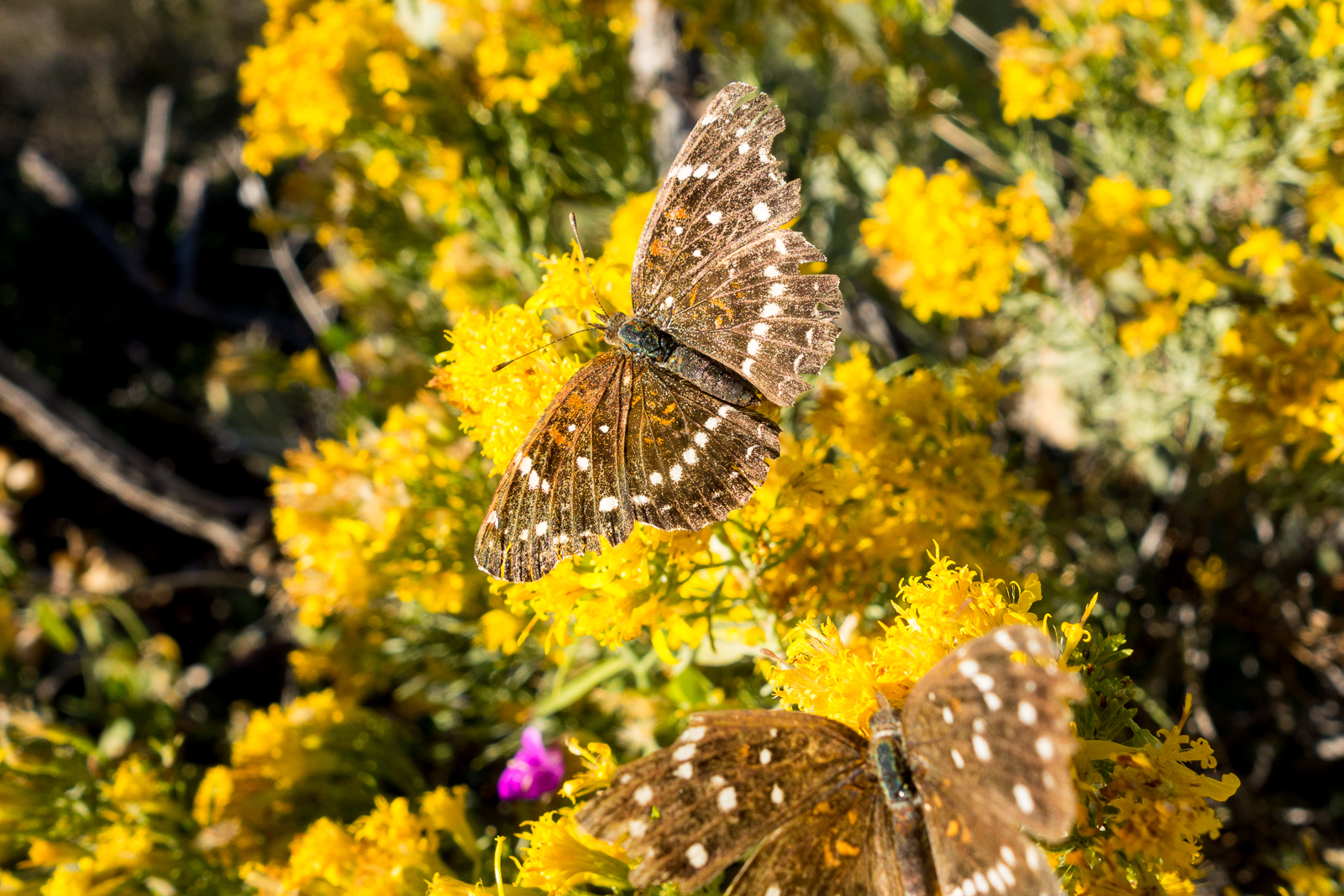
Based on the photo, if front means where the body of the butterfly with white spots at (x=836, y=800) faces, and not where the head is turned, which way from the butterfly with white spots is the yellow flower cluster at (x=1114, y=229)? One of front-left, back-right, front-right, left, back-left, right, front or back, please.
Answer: front-right

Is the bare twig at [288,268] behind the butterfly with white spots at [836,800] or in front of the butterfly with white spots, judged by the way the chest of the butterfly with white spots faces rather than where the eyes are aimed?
in front

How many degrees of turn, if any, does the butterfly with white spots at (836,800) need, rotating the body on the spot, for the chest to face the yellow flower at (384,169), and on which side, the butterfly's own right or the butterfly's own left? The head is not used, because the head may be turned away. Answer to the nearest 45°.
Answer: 0° — it already faces it

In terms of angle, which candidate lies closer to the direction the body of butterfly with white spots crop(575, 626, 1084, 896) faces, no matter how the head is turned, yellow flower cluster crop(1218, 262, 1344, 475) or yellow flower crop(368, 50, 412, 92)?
the yellow flower

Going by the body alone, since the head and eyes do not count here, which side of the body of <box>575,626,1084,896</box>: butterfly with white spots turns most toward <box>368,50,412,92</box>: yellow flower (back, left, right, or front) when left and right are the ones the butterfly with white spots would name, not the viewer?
front

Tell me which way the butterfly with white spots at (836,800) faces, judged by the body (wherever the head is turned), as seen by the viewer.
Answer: away from the camera
